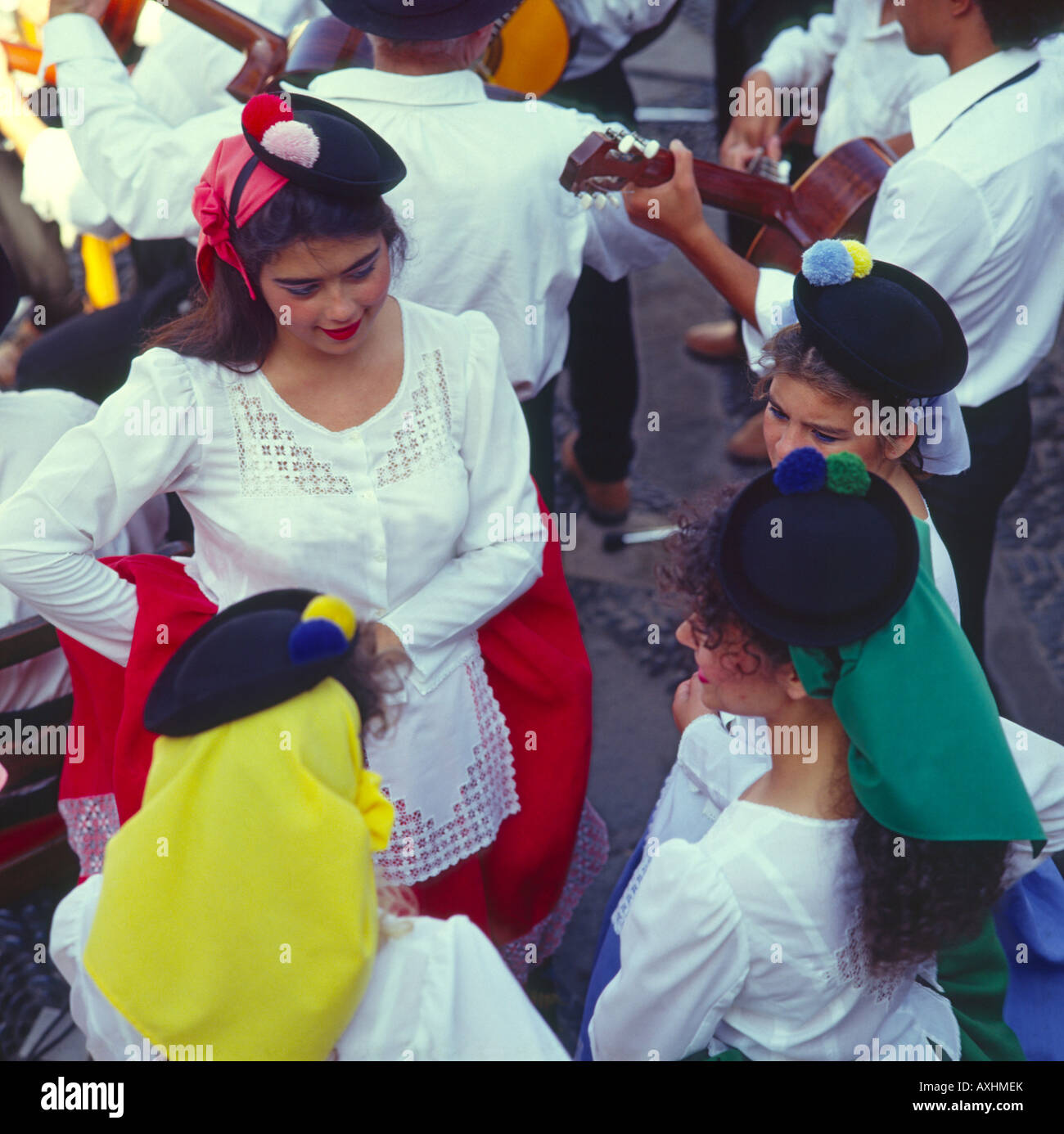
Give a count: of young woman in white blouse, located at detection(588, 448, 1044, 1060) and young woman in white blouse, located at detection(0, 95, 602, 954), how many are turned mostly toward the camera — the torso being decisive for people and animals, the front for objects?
1

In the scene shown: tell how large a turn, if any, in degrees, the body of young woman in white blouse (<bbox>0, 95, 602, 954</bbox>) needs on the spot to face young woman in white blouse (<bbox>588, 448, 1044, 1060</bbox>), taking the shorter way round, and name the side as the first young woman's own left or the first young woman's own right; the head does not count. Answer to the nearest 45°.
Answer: approximately 45° to the first young woman's own left

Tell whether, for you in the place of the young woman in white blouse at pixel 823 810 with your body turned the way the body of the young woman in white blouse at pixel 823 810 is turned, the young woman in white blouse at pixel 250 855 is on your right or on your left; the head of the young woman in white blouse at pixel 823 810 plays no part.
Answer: on your left

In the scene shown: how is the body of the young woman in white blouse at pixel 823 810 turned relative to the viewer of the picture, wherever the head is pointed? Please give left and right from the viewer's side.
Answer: facing away from the viewer and to the left of the viewer

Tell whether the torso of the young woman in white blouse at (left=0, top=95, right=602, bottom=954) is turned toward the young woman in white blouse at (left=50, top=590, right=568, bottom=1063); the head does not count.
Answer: yes

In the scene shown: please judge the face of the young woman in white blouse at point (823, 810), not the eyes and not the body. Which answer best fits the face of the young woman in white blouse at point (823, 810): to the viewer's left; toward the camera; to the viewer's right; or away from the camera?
to the viewer's left

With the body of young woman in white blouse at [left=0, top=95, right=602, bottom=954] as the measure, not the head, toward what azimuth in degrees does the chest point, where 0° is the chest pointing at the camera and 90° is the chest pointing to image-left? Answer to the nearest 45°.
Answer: approximately 0°
